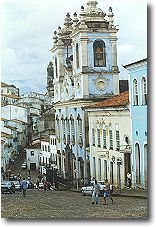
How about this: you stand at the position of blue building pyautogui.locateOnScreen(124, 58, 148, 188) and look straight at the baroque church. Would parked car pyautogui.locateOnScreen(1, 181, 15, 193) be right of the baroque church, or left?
left

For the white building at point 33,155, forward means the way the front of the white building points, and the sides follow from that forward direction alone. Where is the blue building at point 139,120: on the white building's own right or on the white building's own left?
on the white building's own left

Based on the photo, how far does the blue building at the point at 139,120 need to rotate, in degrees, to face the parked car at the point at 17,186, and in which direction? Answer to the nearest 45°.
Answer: approximately 45° to its right

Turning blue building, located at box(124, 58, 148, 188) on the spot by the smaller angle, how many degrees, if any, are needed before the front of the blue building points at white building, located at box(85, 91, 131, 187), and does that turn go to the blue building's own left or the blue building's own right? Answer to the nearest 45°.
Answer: approximately 90° to the blue building's own right

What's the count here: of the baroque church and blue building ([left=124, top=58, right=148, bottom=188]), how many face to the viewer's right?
0

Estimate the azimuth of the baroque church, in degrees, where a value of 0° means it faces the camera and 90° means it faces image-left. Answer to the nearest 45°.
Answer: approximately 45°
